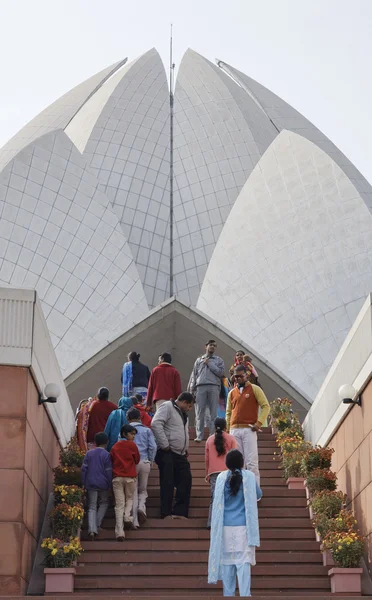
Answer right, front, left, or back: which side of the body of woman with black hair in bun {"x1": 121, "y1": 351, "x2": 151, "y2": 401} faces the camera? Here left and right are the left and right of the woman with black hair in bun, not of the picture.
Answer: back

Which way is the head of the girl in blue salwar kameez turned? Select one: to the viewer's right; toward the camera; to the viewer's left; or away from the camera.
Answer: away from the camera

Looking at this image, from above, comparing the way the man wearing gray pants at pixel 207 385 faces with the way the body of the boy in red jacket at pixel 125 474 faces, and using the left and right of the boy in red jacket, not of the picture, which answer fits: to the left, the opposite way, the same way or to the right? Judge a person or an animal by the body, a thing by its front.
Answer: the opposite way

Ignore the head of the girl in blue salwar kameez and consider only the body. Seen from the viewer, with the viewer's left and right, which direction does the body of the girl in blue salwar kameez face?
facing away from the viewer

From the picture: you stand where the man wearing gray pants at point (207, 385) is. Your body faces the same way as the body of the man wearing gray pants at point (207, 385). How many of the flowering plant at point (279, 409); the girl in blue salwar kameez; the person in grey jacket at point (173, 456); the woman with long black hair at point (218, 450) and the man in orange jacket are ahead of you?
4

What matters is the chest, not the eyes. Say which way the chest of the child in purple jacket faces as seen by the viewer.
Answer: away from the camera

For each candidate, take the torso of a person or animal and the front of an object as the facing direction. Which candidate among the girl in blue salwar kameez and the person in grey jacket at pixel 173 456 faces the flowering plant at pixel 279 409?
the girl in blue salwar kameez

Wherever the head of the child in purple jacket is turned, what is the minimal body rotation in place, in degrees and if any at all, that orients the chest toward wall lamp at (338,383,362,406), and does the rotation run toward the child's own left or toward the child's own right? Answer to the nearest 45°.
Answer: approximately 90° to the child's own right

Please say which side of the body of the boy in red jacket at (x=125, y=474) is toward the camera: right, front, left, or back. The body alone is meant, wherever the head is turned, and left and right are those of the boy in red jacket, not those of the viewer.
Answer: back

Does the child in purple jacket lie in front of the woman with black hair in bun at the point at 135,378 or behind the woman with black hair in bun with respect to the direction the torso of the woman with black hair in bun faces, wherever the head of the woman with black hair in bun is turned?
behind
